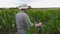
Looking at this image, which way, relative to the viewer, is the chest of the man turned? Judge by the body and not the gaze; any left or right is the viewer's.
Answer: facing away from the viewer and to the right of the viewer
